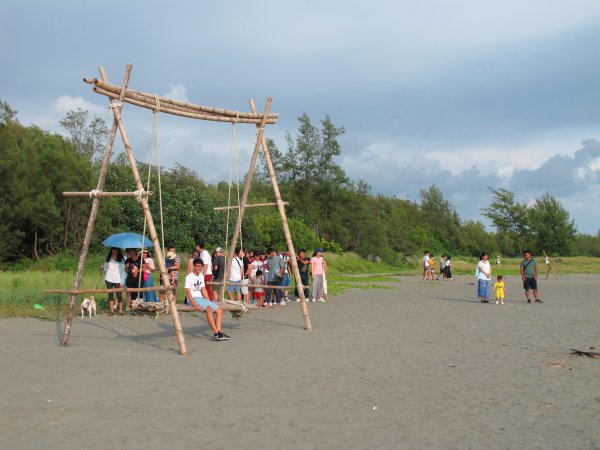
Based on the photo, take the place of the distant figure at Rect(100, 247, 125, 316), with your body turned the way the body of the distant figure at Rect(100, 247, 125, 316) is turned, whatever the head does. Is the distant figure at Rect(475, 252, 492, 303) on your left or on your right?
on your left

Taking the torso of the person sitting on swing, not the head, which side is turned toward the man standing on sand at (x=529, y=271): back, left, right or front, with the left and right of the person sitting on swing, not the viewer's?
left

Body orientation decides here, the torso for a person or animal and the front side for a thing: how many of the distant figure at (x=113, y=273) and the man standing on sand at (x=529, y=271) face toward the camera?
2

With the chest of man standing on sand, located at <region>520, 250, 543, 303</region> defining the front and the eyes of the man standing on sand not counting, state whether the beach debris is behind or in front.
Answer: in front

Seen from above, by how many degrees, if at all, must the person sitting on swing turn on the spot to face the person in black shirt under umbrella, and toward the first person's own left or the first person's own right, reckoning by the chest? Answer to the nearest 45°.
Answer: approximately 180°

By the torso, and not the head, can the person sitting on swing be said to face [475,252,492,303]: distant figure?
no

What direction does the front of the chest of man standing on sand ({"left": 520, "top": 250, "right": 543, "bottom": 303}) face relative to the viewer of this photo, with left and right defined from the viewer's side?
facing the viewer

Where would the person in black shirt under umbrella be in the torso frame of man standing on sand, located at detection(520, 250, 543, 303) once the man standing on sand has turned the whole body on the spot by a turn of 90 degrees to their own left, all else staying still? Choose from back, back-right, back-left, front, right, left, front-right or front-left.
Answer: back-right

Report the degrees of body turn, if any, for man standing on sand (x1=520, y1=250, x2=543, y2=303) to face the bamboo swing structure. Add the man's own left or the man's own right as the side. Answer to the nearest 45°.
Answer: approximately 45° to the man's own right

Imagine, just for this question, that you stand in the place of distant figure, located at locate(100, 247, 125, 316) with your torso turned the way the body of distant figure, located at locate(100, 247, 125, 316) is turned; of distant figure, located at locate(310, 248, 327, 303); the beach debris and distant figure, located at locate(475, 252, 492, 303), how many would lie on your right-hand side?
0

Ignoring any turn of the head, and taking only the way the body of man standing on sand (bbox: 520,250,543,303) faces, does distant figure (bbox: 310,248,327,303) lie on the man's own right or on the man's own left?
on the man's own right

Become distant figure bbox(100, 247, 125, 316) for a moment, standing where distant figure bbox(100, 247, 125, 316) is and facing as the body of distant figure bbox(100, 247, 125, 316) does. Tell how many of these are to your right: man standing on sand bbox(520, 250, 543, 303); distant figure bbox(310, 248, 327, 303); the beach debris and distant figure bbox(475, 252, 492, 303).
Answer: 0

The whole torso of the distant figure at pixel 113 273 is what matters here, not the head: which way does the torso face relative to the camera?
toward the camera

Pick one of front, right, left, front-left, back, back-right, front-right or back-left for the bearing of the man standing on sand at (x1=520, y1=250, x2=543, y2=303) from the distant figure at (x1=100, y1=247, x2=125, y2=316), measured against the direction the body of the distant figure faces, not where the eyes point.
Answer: left

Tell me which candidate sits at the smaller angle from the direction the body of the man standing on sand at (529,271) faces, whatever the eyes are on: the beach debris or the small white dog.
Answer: the beach debris

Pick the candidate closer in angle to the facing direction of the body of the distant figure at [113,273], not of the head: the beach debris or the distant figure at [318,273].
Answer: the beach debris

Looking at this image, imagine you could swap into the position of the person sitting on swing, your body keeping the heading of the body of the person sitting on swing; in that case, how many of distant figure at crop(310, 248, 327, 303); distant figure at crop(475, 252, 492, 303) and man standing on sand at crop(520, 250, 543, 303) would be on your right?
0
